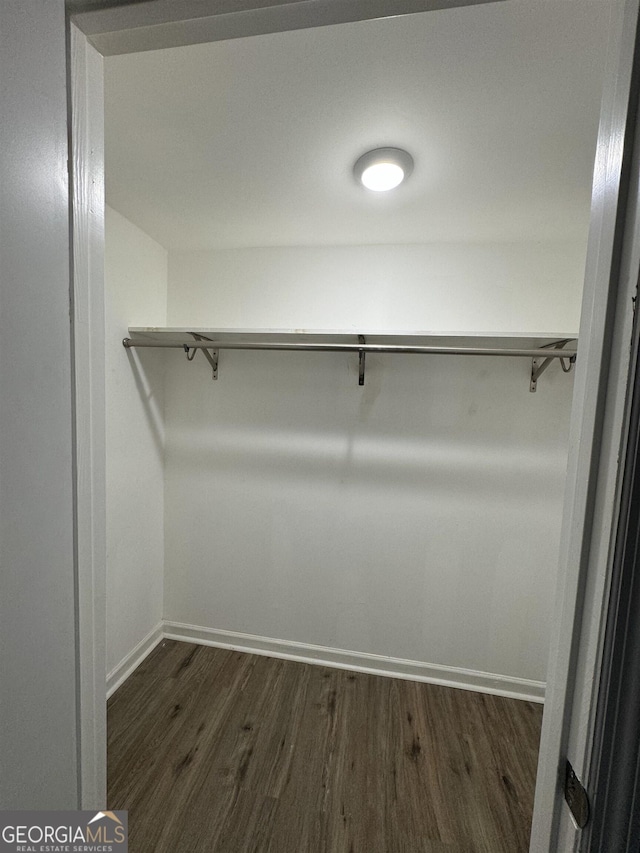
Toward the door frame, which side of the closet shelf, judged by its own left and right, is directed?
front

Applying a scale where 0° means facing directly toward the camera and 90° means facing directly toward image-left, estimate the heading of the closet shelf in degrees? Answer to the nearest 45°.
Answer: approximately 0°
